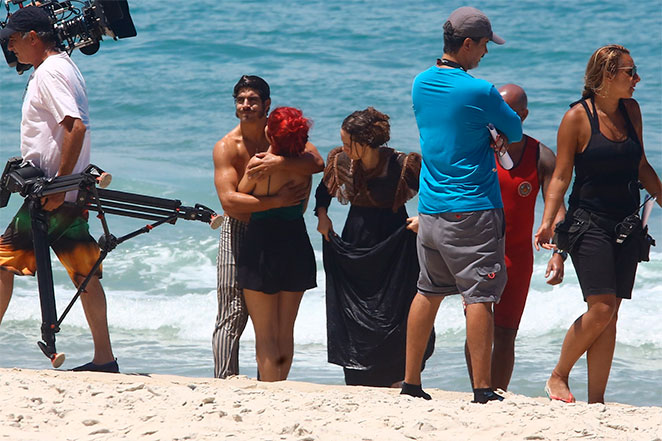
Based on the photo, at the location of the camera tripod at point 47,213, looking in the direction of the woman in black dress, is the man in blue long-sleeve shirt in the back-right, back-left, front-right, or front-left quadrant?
front-right

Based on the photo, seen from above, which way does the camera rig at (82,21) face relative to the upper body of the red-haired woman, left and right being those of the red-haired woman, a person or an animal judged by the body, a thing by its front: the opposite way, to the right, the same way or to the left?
to the right

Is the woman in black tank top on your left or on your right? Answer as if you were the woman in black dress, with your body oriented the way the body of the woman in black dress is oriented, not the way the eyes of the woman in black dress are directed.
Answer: on your left

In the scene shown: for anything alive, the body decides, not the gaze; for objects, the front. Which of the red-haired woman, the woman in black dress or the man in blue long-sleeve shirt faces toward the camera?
the woman in black dress

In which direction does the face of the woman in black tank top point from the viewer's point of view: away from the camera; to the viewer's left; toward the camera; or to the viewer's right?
to the viewer's right

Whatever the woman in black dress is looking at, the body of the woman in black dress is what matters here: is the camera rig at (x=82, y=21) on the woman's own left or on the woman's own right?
on the woman's own right

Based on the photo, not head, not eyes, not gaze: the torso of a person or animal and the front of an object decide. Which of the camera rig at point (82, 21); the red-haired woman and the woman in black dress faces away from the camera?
the red-haired woman

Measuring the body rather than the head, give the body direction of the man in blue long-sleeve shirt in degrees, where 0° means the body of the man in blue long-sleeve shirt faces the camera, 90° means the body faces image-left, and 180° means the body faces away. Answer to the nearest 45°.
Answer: approximately 225°

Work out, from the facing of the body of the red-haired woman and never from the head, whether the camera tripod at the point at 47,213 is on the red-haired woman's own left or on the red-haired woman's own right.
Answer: on the red-haired woman's own left

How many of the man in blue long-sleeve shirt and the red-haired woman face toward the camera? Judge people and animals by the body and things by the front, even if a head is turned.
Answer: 0

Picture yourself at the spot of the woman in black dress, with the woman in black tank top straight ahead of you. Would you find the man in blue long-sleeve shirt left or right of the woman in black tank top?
right

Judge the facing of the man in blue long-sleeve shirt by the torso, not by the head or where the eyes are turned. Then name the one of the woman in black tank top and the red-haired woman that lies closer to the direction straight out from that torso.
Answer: the woman in black tank top

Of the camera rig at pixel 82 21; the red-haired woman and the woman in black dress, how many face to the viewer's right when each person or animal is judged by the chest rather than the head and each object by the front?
1

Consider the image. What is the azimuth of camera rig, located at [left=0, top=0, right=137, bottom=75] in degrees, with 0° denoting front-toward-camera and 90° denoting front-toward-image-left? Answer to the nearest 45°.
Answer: approximately 270°

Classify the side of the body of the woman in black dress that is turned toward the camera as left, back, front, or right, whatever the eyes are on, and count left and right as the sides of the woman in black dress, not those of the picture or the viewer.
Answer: front

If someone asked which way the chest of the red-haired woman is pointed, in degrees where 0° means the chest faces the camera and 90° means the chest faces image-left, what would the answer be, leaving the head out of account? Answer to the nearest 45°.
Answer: approximately 180°

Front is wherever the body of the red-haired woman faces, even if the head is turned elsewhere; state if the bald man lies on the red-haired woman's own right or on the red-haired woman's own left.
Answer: on the red-haired woman's own right
